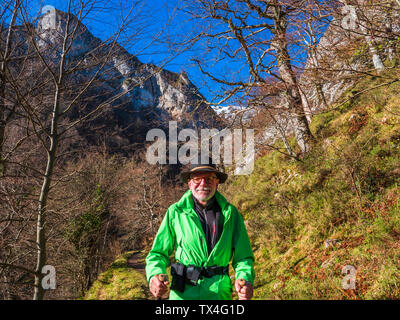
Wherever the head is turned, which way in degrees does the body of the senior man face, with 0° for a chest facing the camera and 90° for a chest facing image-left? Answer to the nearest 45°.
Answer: approximately 0°
